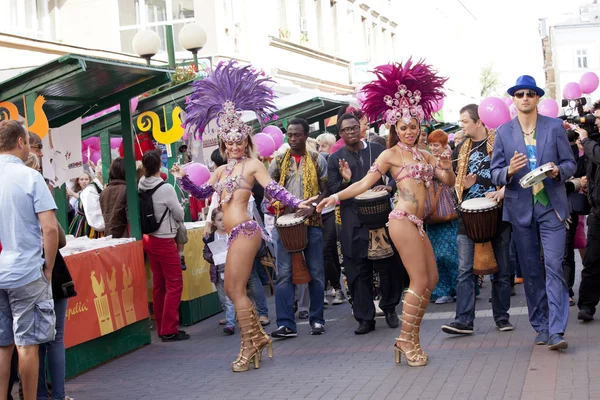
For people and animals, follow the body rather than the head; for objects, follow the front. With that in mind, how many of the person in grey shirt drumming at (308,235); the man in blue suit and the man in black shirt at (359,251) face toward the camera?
3

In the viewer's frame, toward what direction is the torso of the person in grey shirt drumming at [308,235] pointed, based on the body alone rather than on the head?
toward the camera

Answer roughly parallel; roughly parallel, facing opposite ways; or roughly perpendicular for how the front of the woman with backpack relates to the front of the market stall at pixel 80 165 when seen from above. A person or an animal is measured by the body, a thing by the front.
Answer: roughly perpendicular

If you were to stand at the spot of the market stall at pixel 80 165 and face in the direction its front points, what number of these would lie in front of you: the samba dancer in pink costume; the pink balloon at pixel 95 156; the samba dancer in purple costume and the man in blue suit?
3

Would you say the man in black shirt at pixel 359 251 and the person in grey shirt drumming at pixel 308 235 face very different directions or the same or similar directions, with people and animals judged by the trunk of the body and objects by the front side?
same or similar directions

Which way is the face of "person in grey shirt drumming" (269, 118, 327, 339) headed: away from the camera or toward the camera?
toward the camera

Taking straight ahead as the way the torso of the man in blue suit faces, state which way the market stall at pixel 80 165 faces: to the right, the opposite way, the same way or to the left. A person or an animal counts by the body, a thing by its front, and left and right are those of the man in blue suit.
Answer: to the left

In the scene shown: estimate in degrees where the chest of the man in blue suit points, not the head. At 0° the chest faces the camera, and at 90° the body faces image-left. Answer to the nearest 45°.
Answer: approximately 0°

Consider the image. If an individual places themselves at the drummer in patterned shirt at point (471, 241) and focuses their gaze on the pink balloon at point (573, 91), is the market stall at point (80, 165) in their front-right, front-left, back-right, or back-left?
back-left

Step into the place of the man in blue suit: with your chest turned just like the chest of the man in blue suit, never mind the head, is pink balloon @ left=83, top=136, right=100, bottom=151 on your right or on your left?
on your right

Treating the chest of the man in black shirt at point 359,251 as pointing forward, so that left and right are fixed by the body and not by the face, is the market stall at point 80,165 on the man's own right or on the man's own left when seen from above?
on the man's own right

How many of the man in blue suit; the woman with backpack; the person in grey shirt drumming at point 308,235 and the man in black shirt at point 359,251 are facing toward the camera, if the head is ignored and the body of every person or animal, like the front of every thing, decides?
3
